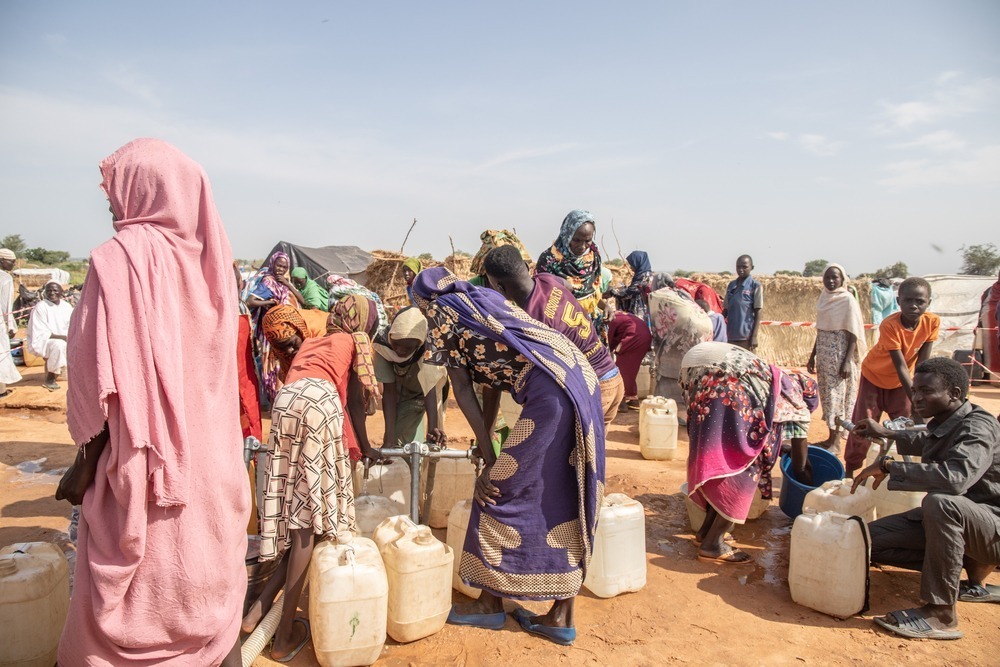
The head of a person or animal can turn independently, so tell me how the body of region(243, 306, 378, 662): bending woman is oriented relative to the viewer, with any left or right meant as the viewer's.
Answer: facing away from the viewer and to the right of the viewer

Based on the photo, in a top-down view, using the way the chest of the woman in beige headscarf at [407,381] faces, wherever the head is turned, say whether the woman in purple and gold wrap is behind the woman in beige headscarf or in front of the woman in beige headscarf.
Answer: in front

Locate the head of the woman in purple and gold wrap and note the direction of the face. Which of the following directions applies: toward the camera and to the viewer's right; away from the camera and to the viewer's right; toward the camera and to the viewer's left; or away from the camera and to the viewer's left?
away from the camera and to the viewer's left

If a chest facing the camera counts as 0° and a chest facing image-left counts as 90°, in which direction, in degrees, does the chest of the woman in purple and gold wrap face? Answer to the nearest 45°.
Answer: approximately 90°
